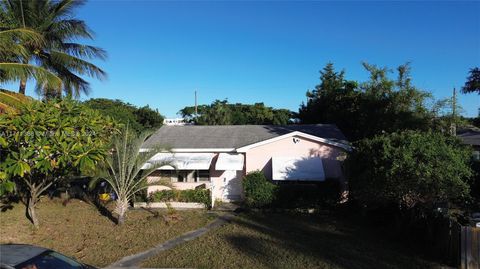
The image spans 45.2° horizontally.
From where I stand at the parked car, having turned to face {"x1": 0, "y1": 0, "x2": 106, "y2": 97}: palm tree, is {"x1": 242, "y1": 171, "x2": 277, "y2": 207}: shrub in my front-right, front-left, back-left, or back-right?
front-right

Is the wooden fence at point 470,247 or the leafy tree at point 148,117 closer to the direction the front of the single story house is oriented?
the wooden fence

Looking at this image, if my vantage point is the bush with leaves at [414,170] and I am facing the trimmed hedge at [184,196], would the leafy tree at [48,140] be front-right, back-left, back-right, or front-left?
front-left

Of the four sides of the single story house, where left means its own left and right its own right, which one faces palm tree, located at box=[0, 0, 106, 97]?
right

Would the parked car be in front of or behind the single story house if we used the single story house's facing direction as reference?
in front

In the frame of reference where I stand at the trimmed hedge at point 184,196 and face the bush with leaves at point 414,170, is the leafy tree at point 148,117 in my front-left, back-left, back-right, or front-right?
back-left

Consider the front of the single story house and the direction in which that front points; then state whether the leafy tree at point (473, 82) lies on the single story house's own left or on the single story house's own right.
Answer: on the single story house's own left

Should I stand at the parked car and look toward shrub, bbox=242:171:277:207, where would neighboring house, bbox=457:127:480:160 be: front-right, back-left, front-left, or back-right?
front-right

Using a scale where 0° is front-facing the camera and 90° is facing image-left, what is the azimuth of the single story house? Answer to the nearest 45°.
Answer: approximately 0°

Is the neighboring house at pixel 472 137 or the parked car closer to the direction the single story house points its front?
the parked car

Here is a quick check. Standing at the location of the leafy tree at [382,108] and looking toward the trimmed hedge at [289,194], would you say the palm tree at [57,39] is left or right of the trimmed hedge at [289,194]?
right

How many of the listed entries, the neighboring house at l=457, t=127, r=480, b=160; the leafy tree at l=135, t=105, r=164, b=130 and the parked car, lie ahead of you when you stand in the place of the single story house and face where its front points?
1

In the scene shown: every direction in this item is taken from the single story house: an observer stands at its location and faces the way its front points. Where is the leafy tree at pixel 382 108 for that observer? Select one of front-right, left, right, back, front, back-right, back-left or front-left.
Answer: left
